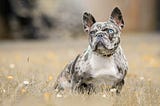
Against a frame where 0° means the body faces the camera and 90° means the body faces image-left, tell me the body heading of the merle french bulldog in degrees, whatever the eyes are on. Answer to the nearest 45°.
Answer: approximately 315°

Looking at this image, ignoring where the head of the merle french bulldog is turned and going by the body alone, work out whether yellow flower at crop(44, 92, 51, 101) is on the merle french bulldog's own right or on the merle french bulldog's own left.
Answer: on the merle french bulldog's own right
